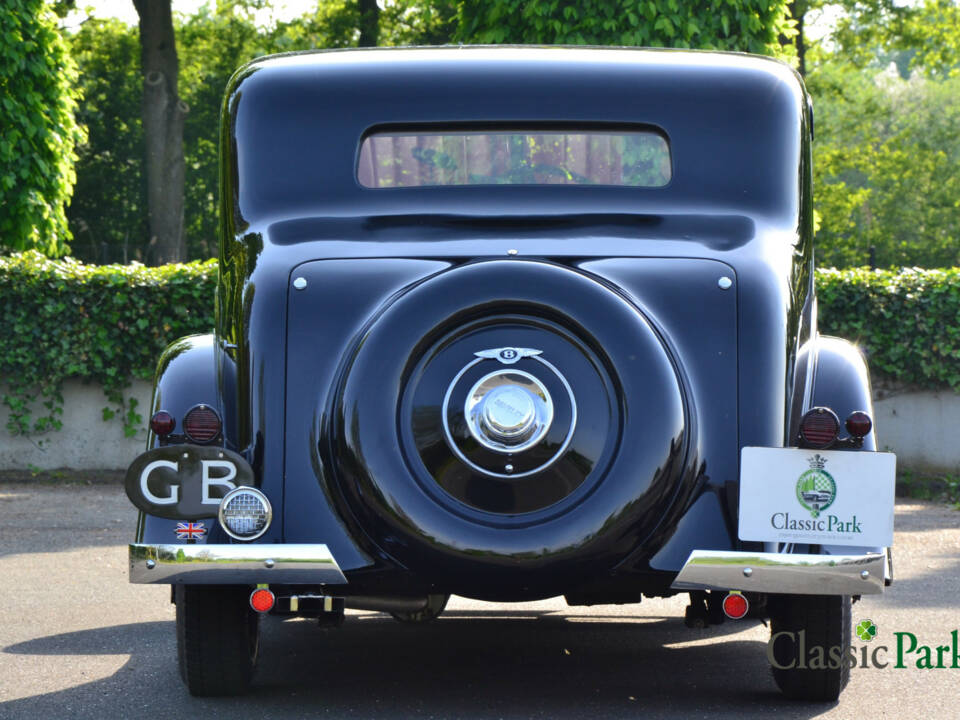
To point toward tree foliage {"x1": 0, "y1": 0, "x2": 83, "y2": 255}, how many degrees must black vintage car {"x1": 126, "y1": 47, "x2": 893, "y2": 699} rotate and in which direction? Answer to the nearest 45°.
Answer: approximately 45° to its left

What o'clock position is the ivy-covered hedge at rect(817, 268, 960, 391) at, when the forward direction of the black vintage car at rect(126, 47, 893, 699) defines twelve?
The ivy-covered hedge is roughly at 1 o'clock from the black vintage car.

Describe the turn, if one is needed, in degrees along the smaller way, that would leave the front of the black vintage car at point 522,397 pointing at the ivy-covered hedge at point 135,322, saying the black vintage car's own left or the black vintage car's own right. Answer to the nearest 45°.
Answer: approximately 45° to the black vintage car's own left

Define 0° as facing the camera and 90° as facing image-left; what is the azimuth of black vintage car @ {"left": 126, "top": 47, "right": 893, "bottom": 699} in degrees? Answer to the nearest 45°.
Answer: approximately 180°

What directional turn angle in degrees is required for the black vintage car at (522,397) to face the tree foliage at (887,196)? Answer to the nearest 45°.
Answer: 0° — it already faces it

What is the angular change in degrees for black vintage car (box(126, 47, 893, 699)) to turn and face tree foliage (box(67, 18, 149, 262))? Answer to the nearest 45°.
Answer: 0° — it already faces it

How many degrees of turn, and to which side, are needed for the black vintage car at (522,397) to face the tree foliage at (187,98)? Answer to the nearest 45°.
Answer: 0° — it already faces it

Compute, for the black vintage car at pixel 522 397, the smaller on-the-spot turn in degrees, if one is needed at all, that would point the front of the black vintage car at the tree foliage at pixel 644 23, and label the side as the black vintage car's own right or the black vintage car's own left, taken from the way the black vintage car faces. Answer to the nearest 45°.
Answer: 0° — it already faces it
